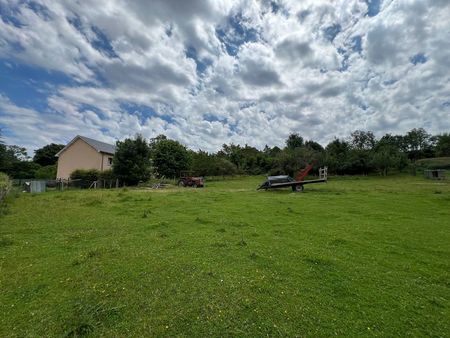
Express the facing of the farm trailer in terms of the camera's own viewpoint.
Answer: facing to the left of the viewer

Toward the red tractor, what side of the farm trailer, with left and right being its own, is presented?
front

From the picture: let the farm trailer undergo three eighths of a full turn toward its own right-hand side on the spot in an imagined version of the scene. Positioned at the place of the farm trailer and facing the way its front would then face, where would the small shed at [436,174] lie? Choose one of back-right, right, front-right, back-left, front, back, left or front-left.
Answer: front

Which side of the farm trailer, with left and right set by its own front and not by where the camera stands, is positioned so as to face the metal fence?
front

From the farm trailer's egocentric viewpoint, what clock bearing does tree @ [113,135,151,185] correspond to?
The tree is roughly at 12 o'clock from the farm trailer.

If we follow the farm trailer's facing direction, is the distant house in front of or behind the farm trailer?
in front

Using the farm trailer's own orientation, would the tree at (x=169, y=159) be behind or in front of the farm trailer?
in front
